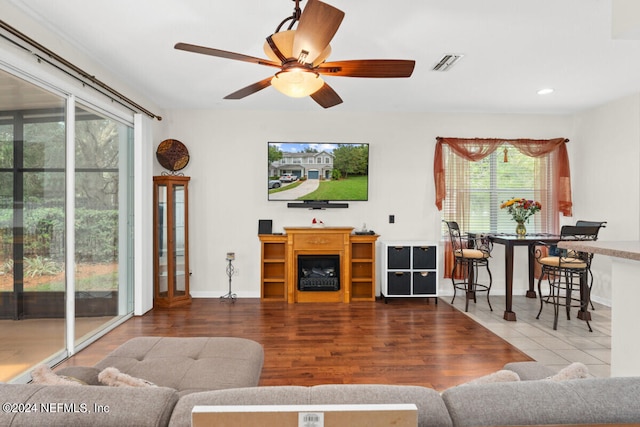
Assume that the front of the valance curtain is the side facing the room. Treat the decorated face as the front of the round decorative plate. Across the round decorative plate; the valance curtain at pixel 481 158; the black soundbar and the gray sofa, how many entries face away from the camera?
1

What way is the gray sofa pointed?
away from the camera

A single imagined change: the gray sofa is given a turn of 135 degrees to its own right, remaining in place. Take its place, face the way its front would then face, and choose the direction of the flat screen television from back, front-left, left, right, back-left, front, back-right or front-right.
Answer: back-left

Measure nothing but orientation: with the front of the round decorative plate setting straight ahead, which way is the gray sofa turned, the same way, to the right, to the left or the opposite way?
the opposite way

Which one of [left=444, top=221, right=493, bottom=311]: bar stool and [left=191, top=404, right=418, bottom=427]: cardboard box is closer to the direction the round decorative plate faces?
the cardboard box

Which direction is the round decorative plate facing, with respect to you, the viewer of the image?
facing the viewer

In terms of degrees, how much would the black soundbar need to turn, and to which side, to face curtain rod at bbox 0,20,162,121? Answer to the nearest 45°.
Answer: approximately 45° to its right

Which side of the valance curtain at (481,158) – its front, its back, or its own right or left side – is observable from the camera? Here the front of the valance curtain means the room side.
front

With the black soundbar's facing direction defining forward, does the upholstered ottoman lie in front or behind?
in front

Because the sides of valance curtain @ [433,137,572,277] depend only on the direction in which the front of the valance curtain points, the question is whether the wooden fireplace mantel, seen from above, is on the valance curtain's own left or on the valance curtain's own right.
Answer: on the valance curtain's own right

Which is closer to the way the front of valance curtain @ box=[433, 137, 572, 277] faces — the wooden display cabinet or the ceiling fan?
the ceiling fan

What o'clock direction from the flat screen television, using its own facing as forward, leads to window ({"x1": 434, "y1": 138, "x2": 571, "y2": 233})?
The window is roughly at 9 o'clock from the flat screen television.

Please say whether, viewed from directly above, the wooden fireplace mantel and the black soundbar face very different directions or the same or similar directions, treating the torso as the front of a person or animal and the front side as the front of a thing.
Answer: same or similar directions

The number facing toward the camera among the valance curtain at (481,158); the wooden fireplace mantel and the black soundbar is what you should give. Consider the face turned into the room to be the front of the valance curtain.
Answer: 3

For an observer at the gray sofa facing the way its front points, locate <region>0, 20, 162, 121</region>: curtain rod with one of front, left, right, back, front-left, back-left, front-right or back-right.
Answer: front-left
